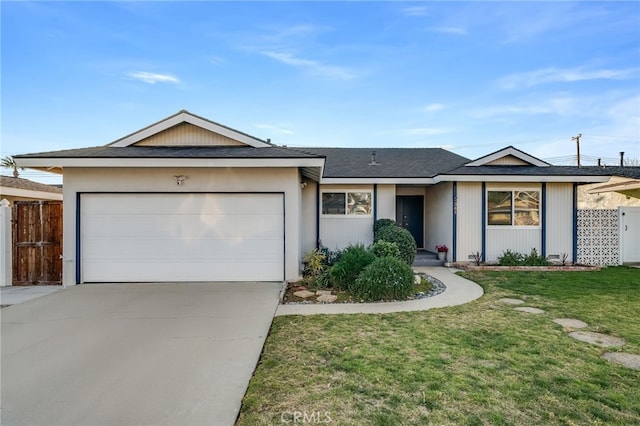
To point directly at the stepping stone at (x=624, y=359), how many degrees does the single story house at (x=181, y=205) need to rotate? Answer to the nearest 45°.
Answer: approximately 45° to its left

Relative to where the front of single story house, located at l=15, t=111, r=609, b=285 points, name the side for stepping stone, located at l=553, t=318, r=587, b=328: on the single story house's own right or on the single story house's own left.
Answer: on the single story house's own left

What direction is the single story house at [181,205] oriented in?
toward the camera

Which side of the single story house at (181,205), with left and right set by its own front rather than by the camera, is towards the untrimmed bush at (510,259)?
left

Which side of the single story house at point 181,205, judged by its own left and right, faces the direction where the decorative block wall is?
left

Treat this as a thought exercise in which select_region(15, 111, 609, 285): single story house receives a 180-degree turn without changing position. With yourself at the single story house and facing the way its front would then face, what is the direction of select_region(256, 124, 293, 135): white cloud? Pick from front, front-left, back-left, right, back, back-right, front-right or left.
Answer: front

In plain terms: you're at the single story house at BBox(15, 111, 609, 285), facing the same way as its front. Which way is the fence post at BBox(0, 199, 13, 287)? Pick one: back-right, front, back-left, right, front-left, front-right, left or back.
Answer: right

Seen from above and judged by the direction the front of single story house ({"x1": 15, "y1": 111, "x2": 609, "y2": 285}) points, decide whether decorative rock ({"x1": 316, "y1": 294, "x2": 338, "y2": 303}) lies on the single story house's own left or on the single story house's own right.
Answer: on the single story house's own left

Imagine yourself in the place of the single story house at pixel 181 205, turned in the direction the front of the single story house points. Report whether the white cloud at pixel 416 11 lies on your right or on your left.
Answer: on your left

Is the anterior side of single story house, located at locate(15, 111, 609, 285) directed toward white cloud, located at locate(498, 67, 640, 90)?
no

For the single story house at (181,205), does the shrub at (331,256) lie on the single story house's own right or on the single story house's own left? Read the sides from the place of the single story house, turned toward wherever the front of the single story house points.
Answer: on the single story house's own left

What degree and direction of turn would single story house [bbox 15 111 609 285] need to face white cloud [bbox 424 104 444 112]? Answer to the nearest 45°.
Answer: approximately 135° to its left

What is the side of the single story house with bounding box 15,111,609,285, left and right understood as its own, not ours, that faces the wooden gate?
right
